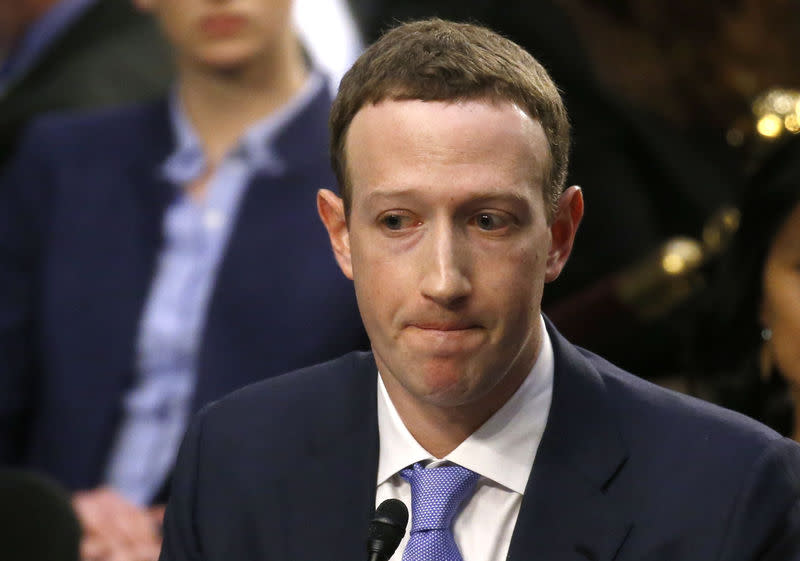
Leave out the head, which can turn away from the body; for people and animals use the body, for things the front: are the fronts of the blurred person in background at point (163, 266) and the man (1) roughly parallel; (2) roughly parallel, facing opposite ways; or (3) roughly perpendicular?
roughly parallel

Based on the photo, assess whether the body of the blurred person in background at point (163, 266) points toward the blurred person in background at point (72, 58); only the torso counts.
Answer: no

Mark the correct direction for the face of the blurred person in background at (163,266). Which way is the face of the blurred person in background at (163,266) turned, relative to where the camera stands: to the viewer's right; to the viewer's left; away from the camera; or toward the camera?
toward the camera

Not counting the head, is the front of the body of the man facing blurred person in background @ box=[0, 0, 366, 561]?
no

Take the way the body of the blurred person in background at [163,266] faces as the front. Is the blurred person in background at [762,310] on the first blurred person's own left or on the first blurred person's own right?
on the first blurred person's own left

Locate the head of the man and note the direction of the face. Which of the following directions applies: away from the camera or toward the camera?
toward the camera

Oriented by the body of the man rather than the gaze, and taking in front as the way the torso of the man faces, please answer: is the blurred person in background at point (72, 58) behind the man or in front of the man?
behind

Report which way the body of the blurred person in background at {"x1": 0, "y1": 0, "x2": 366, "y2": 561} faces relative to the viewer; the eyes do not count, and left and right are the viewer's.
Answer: facing the viewer

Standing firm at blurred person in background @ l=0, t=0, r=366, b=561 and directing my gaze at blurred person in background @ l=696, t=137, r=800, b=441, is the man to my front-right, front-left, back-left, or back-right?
front-right

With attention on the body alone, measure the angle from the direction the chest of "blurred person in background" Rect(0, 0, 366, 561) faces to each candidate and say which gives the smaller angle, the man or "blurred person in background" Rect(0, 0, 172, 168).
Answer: the man
